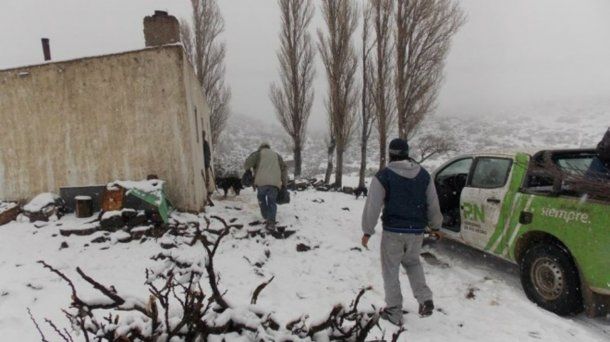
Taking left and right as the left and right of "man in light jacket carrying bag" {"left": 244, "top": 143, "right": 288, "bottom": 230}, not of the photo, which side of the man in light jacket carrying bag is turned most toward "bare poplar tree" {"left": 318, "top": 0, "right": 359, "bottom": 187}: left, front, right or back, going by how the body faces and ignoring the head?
front

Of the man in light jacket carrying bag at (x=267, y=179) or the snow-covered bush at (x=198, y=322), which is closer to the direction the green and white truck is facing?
the man in light jacket carrying bag

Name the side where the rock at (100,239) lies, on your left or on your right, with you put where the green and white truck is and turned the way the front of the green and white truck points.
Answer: on your left

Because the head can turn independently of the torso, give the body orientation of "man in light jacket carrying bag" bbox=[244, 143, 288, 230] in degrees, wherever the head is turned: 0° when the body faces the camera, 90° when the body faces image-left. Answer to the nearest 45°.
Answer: approximately 180°

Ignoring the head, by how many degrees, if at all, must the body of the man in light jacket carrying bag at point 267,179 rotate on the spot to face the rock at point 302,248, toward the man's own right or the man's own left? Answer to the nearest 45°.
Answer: approximately 135° to the man's own right

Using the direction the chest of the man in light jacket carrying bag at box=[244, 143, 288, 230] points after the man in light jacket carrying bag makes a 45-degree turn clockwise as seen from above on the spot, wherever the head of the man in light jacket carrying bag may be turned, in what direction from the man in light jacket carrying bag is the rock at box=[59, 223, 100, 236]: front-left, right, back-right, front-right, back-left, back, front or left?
back-left

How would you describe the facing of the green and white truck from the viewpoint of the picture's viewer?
facing away from the viewer and to the left of the viewer

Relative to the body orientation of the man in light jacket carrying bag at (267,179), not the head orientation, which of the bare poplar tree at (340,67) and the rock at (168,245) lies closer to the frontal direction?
the bare poplar tree

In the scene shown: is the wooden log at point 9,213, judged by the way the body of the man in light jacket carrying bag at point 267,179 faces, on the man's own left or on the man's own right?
on the man's own left

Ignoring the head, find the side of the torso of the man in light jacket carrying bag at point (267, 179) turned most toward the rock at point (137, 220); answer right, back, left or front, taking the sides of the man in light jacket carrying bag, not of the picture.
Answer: left

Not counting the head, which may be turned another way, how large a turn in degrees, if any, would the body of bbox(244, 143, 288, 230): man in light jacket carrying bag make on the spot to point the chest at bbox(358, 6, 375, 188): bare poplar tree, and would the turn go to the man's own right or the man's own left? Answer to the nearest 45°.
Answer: approximately 45° to the man's own right

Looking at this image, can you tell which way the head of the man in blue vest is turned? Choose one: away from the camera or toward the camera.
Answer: away from the camera

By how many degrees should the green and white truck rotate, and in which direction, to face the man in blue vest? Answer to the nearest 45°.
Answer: approximately 90° to its left

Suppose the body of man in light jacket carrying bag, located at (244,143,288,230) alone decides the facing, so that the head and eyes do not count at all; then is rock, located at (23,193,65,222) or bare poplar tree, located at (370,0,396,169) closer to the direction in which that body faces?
the bare poplar tree

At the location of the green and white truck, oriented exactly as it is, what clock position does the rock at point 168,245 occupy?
The rock is roughly at 10 o'clock from the green and white truck.
